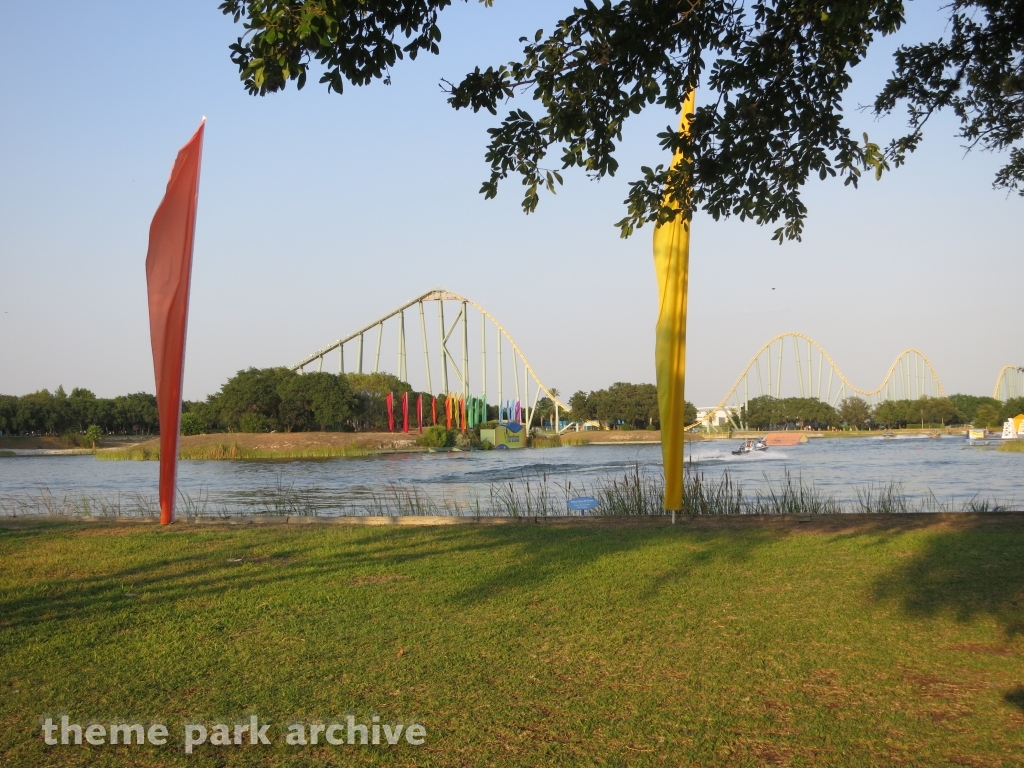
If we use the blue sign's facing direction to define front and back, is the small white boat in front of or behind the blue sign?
behind

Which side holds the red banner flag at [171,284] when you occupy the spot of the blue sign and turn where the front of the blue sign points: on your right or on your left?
on your right

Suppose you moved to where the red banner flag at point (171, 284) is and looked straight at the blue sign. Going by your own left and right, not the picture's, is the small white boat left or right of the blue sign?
left

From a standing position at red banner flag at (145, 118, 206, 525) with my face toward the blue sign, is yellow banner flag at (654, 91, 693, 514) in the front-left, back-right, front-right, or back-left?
front-right

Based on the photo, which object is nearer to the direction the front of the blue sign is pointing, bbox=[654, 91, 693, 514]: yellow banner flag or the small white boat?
the yellow banner flag

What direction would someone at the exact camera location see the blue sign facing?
facing the viewer

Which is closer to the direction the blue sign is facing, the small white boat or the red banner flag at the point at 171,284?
the red banner flag

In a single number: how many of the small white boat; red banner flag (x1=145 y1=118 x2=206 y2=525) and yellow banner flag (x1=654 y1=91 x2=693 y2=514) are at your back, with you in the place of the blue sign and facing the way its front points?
1

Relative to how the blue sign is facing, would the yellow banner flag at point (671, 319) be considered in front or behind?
in front

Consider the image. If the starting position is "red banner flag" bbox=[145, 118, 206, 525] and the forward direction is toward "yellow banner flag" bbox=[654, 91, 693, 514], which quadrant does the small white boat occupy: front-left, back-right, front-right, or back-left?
front-left
